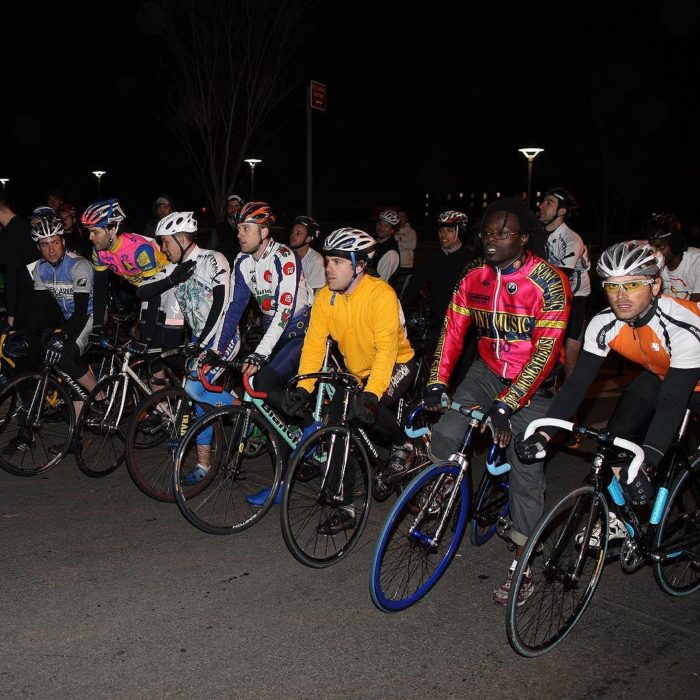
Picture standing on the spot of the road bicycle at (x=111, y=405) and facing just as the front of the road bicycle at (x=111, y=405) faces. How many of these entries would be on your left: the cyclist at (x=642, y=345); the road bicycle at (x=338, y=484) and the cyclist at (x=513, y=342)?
3

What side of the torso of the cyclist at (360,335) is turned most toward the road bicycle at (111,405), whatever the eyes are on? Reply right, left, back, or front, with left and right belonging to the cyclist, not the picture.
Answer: right

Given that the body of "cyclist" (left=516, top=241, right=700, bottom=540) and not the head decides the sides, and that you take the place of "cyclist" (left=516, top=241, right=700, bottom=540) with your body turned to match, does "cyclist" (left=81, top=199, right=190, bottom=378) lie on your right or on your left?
on your right

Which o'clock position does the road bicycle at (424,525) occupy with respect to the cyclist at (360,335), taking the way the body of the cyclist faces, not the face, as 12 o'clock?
The road bicycle is roughly at 10 o'clock from the cyclist.

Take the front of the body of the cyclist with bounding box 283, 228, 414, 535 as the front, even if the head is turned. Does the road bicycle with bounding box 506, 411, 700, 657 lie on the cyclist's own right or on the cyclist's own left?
on the cyclist's own left

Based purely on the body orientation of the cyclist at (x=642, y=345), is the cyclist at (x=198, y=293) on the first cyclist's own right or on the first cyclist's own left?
on the first cyclist's own right

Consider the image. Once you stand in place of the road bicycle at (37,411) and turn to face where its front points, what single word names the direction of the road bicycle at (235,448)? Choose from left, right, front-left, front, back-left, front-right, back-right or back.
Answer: left

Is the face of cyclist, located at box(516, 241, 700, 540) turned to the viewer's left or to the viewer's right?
to the viewer's left

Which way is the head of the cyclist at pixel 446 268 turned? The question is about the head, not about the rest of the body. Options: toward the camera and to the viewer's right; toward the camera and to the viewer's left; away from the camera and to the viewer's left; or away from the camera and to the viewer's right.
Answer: toward the camera and to the viewer's left

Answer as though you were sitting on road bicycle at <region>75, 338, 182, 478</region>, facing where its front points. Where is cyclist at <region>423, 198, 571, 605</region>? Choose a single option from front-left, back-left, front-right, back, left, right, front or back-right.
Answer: left
